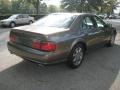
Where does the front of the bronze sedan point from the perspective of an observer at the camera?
facing away from the viewer and to the right of the viewer
